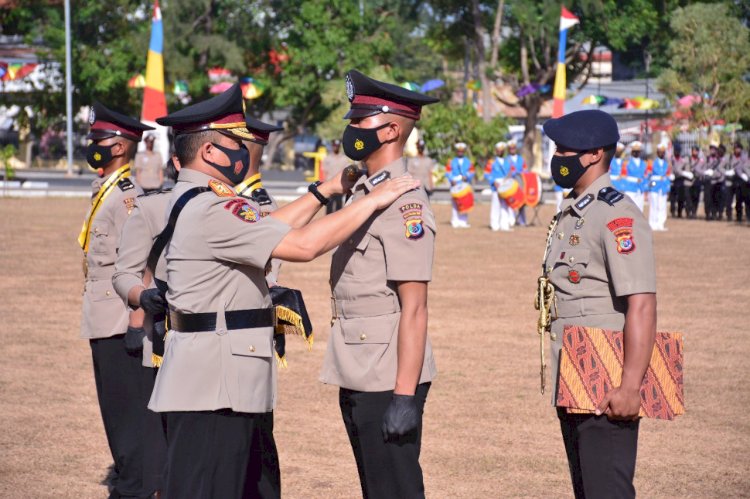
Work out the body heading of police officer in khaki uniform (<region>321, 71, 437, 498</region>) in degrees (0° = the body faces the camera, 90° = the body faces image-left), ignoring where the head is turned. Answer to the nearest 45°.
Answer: approximately 90°

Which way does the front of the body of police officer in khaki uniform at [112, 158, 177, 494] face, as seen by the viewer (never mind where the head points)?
to the viewer's right

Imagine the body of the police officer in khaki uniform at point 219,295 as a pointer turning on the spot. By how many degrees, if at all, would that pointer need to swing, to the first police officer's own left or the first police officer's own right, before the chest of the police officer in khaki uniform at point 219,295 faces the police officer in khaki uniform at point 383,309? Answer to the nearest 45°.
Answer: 0° — they already face them

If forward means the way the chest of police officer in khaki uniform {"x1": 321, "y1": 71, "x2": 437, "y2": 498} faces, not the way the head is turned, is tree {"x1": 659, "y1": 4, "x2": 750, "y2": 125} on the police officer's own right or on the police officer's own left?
on the police officer's own right

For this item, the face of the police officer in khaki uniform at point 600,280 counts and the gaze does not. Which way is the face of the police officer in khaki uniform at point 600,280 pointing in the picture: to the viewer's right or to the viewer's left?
to the viewer's left

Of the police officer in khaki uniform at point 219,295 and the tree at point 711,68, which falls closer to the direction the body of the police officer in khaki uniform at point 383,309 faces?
the police officer in khaki uniform
